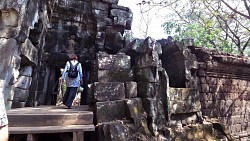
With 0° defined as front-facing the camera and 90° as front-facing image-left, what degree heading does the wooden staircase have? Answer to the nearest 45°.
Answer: approximately 0°

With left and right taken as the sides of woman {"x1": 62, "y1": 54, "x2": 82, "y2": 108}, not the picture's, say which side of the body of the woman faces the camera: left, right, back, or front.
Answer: back
